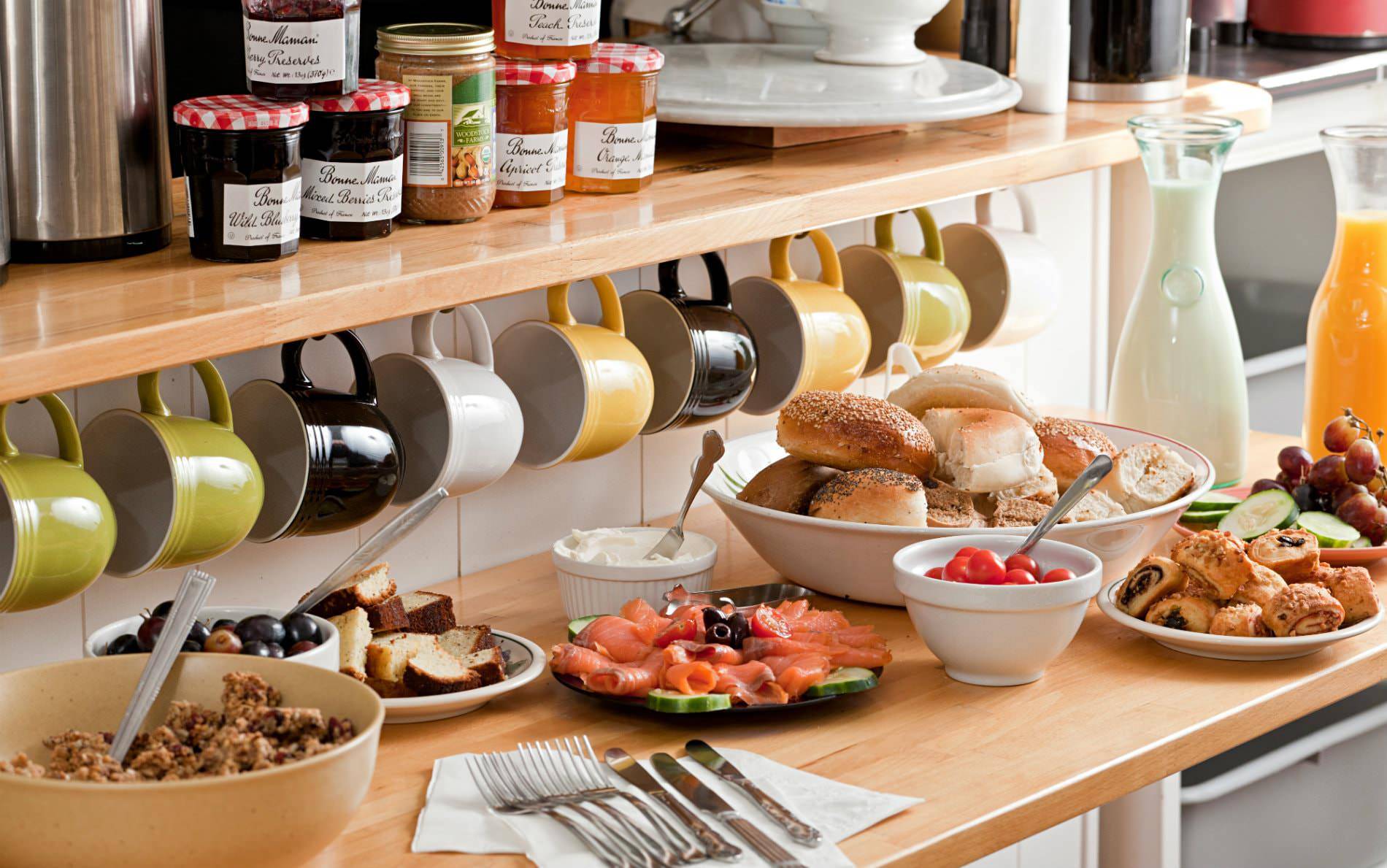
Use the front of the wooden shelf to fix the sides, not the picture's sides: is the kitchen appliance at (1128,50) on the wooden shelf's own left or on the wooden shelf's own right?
on the wooden shelf's own left

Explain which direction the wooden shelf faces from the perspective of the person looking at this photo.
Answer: facing the viewer and to the right of the viewer

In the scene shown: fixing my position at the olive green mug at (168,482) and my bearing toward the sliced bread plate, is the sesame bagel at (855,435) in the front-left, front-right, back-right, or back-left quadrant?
front-left
